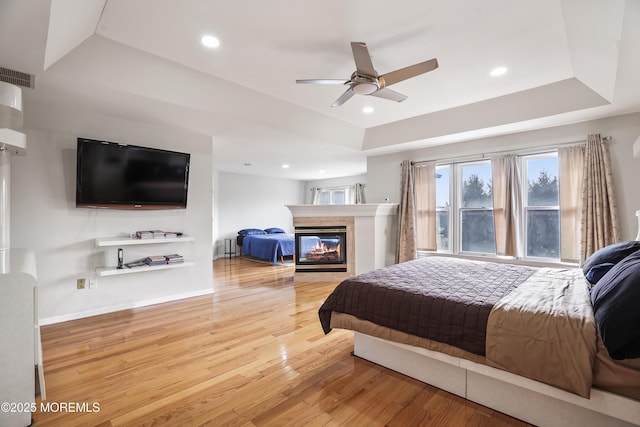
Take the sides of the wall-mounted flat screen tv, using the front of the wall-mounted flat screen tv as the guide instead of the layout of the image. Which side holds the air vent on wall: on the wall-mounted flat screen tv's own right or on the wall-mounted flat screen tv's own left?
on the wall-mounted flat screen tv's own right

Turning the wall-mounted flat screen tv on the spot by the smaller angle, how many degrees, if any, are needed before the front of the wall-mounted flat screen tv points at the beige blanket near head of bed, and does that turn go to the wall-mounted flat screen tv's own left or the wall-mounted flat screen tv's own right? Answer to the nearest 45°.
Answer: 0° — it already faces it

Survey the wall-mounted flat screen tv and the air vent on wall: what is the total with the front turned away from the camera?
0

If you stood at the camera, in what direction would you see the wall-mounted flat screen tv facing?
facing the viewer and to the right of the viewer

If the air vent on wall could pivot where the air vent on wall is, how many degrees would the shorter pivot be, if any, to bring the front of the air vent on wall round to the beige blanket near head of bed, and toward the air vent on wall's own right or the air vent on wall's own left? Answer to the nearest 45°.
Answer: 0° — it already faces it

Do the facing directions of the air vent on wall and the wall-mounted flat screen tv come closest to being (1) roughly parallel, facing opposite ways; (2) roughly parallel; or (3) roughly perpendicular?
roughly parallel

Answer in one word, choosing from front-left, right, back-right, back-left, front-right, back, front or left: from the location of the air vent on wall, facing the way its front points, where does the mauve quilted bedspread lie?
front

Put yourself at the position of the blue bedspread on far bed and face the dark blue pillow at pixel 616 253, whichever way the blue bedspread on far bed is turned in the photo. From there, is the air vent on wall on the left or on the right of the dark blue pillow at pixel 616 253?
right

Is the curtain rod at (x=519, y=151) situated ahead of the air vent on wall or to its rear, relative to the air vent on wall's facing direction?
ahead

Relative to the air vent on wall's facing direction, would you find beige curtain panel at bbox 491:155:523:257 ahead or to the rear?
ahead

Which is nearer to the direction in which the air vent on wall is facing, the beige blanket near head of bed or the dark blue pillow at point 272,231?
the beige blanket near head of bed

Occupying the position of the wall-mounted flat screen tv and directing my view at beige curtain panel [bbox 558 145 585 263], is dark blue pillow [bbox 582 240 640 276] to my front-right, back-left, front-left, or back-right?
front-right

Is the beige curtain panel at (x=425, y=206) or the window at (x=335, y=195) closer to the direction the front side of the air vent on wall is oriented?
the beige curtain panel

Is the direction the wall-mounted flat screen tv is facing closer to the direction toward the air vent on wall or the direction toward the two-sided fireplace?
the two-sided fireplace
